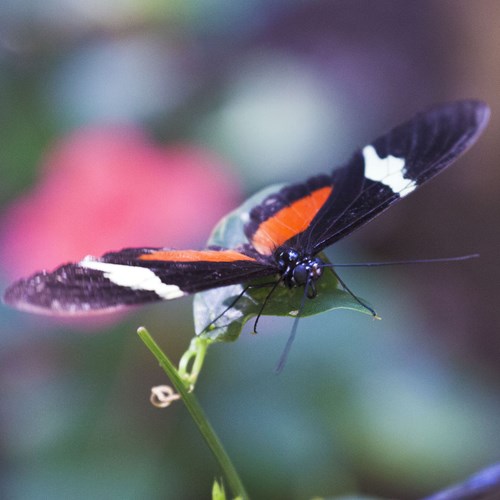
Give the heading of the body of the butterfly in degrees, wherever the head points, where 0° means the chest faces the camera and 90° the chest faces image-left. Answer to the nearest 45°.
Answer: approximately 315°

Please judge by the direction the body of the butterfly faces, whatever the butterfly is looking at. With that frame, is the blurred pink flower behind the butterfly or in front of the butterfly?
behind
